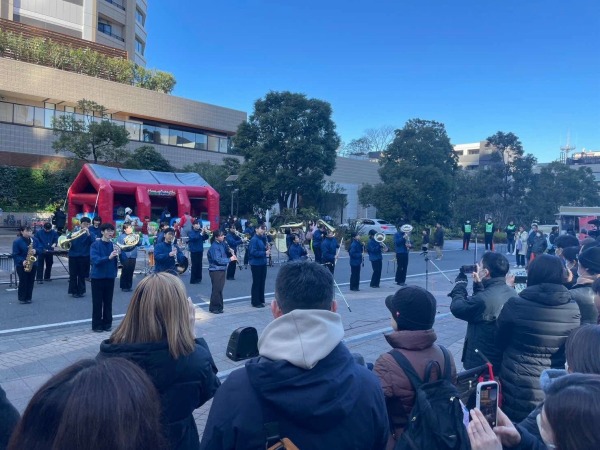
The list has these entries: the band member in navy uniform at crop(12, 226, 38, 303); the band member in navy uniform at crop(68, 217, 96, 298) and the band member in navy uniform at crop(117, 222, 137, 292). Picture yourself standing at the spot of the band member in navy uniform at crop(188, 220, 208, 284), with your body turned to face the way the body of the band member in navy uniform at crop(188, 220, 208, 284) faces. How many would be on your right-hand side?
3

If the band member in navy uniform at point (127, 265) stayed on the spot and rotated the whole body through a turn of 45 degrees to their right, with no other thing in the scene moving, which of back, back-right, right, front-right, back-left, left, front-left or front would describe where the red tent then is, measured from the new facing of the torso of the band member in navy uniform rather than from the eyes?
back

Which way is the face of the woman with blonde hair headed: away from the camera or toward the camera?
away from the camera

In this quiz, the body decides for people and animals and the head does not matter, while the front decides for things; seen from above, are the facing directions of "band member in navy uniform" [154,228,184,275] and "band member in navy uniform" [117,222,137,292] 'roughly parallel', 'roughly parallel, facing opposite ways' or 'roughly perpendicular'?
roughly parallel

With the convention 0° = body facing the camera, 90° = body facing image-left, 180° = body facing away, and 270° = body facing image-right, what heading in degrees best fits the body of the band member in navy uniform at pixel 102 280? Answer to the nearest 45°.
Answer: approximately 315°

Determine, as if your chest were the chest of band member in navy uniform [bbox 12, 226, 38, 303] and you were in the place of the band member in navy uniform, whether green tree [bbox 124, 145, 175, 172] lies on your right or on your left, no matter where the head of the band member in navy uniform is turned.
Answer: on your left

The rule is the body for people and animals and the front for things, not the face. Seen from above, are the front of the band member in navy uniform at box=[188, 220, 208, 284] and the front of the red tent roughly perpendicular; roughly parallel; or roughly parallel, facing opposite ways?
roughly parallel

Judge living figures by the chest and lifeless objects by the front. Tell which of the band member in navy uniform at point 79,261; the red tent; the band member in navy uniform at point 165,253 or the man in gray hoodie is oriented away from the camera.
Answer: the man in gray hoodie

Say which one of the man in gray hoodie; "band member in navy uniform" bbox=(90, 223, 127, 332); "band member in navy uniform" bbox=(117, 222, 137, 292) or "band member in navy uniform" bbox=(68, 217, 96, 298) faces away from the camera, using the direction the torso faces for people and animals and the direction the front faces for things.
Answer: the man in gray hoodie

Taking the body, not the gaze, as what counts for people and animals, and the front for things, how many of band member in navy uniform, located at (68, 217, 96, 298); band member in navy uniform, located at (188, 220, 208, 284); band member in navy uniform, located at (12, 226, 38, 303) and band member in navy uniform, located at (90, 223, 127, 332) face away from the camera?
0

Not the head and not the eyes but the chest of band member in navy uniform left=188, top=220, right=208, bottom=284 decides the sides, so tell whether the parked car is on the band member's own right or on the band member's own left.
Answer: on the band member's own left

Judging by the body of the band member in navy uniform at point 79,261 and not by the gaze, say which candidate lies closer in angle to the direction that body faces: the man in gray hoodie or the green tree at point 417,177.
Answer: the man in gray hoodie

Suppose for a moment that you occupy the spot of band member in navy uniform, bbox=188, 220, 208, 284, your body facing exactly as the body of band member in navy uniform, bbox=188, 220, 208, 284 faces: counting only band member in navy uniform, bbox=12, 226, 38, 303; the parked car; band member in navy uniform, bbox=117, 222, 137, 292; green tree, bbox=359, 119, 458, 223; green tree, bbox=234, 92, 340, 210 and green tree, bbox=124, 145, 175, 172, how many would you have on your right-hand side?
2

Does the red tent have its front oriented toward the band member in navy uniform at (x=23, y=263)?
no

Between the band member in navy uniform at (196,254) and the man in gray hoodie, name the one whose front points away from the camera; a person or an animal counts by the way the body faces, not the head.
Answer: the man in gray hoodie

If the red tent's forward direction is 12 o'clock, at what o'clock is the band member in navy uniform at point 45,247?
The band member in navy uniform is roughly at 2 o'clock from the red tent.
